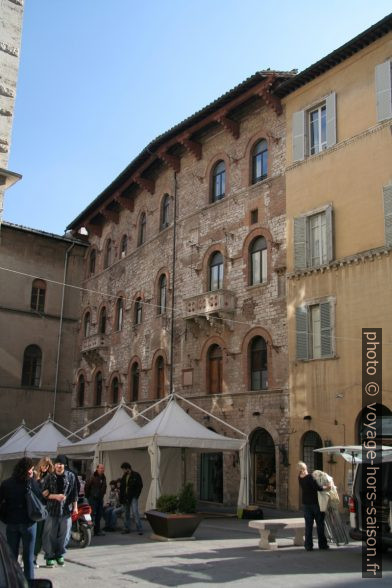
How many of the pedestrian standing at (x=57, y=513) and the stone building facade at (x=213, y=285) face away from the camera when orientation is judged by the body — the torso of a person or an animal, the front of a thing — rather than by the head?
0

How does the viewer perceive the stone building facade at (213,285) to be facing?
facing the viewer and to the left of the viewer

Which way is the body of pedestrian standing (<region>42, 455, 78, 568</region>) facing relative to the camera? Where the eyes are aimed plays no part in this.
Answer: toward the camera

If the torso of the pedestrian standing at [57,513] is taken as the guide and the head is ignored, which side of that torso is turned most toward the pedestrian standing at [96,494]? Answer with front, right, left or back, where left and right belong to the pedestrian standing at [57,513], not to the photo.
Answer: back

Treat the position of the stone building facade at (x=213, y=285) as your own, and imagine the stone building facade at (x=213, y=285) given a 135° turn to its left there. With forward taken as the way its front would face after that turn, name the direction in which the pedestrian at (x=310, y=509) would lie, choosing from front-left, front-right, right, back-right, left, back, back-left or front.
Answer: right

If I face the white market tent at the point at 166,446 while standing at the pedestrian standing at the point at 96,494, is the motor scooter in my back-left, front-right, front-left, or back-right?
back-right

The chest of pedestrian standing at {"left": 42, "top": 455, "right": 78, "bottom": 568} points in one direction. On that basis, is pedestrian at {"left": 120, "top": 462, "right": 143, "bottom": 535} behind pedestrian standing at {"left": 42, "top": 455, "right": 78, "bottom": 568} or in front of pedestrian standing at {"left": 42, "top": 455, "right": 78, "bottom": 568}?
behind

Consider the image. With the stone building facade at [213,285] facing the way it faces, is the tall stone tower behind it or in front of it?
in front

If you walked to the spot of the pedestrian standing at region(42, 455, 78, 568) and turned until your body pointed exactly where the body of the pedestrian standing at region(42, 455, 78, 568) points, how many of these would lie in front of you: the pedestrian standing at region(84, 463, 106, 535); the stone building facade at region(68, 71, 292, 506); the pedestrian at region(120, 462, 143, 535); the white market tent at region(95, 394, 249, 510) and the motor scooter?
0

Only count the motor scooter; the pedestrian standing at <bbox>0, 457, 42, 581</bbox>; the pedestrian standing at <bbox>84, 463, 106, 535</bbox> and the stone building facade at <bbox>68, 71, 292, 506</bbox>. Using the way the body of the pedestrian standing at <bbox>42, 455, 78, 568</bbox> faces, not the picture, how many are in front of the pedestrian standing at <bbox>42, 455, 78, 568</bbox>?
1

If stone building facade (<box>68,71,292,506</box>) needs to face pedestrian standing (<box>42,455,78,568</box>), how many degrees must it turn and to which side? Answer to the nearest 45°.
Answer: approximately 45° to its left

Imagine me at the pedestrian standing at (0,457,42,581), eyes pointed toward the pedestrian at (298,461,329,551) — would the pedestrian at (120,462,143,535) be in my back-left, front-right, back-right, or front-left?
front-left

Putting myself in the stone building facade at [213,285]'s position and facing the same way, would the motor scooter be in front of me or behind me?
in front

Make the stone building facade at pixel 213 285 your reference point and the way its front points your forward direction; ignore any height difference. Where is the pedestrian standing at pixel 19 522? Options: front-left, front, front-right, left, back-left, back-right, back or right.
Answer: front-left

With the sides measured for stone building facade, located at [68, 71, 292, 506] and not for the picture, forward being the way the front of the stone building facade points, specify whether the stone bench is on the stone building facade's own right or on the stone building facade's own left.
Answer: on the stone building facade's own left
